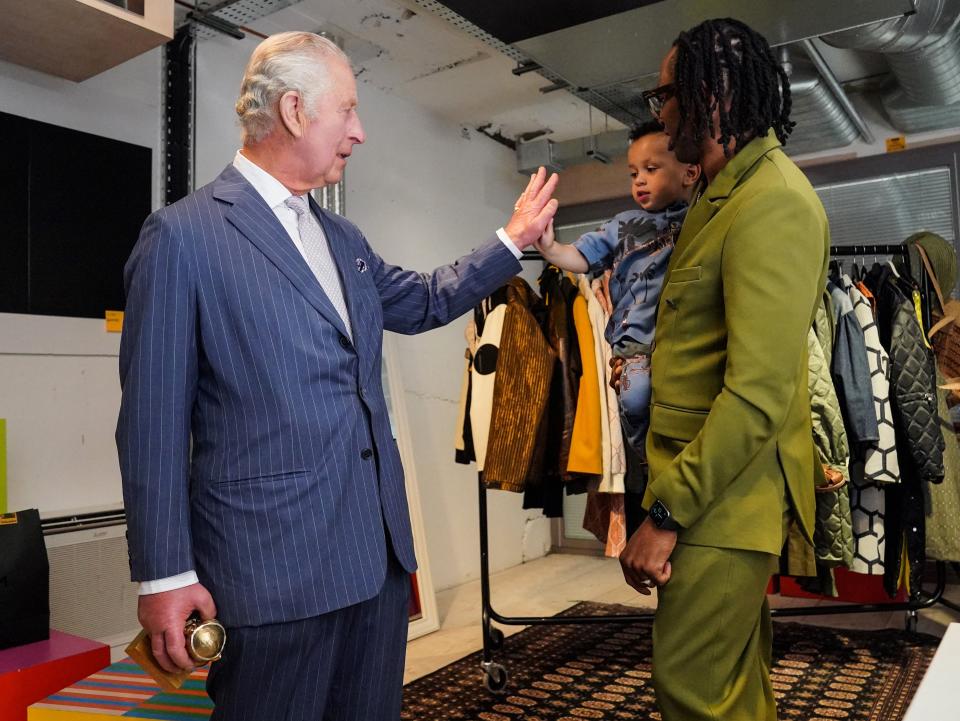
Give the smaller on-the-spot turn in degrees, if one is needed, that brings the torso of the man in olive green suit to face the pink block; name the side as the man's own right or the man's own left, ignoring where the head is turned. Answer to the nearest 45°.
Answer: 0° — they already face it

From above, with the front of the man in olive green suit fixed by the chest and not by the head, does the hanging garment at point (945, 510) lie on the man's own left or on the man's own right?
on the man's own right

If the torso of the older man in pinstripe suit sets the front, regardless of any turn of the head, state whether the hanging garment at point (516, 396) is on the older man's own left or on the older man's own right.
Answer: on the older man's own left

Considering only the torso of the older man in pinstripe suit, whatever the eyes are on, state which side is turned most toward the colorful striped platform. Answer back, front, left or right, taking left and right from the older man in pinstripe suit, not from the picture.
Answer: back

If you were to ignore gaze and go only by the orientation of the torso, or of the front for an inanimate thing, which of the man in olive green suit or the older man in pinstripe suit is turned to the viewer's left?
the man in olive green suit

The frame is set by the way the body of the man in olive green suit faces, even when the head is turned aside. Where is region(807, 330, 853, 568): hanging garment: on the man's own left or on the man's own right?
on the man's own right

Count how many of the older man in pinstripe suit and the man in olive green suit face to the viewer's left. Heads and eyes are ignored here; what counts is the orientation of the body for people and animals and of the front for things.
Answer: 1

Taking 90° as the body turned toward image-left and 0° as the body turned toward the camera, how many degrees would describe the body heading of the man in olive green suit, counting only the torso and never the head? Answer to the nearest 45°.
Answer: approximately 90°

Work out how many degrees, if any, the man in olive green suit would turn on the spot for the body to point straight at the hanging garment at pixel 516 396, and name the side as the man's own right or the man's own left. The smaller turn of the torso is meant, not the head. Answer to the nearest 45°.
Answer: approximately 45° to the man's own right

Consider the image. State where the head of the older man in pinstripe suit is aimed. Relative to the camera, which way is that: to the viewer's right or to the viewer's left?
to the viewer's right

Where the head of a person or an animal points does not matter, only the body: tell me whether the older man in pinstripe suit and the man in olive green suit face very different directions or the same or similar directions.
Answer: very different directions

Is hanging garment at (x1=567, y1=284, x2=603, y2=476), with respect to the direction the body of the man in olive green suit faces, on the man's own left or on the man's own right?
on the man's own right

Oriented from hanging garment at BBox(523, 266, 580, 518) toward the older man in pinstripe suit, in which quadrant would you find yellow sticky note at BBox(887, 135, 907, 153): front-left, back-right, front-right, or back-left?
back-left

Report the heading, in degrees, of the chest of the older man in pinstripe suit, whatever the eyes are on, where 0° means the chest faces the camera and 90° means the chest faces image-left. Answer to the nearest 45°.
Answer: approximately 315°

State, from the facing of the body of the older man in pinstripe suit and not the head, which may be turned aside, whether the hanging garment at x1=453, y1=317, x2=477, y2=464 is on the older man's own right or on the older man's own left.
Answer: on the older man's own left
